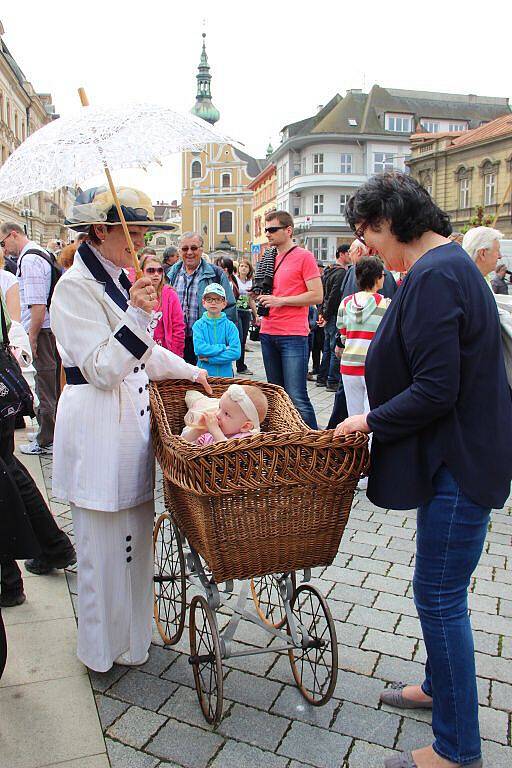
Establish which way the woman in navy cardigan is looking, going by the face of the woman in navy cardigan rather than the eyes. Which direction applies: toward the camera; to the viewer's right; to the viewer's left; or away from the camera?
to the viewer's left

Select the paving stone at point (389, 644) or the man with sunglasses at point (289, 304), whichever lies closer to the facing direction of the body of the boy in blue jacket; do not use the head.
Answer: the paving stone

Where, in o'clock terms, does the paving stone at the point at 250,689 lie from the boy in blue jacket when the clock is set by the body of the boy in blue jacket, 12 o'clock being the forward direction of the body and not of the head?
The paving stone is roughly at 12 o'clock from the boy in blue jacket.

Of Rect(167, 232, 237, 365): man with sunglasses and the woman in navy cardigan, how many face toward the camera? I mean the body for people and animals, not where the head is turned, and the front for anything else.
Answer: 1

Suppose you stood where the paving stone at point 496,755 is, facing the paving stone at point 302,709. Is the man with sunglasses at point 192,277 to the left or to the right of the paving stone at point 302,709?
right

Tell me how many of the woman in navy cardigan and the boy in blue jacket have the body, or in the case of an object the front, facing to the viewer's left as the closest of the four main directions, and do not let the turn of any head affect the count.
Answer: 1
